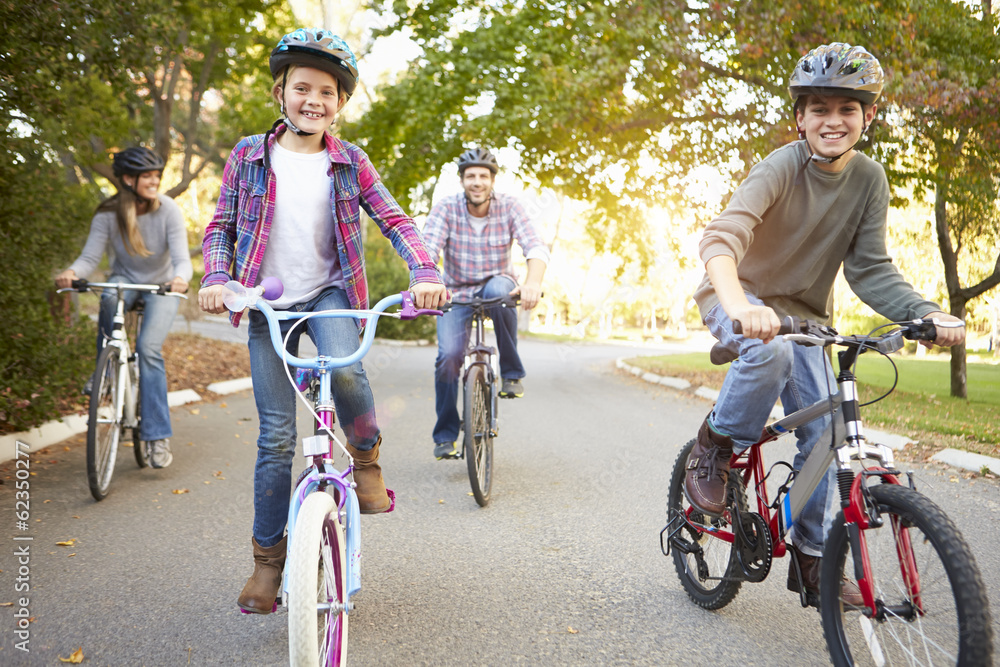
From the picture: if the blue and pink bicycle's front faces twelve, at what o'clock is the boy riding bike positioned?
The boy riding bike is roughly at 9 o'clock from the blue and pink bicycle.

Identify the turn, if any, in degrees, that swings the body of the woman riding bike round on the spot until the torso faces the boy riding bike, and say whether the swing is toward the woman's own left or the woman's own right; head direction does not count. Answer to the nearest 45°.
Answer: approximately 45° to the woman's own left

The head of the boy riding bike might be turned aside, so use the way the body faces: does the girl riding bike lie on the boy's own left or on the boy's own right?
on the boy's own right

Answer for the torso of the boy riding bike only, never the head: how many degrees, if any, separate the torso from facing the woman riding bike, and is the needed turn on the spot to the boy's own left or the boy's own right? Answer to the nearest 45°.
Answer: approximately 135° to the boy's own right

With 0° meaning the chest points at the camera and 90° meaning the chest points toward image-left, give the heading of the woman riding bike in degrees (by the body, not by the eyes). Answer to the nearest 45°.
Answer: approximately 0°

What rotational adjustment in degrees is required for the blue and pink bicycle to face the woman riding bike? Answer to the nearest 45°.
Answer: approximately 180°

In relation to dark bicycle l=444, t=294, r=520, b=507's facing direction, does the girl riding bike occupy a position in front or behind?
in front

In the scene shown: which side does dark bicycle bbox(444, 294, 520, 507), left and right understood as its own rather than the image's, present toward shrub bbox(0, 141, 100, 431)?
right
